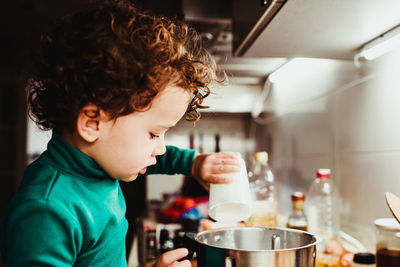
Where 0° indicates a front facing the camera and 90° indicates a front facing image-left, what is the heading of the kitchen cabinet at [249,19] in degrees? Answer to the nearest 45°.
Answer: approximately 90°

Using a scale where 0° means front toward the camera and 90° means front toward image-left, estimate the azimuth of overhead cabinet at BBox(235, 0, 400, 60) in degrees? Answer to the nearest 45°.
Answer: approximately 90°
